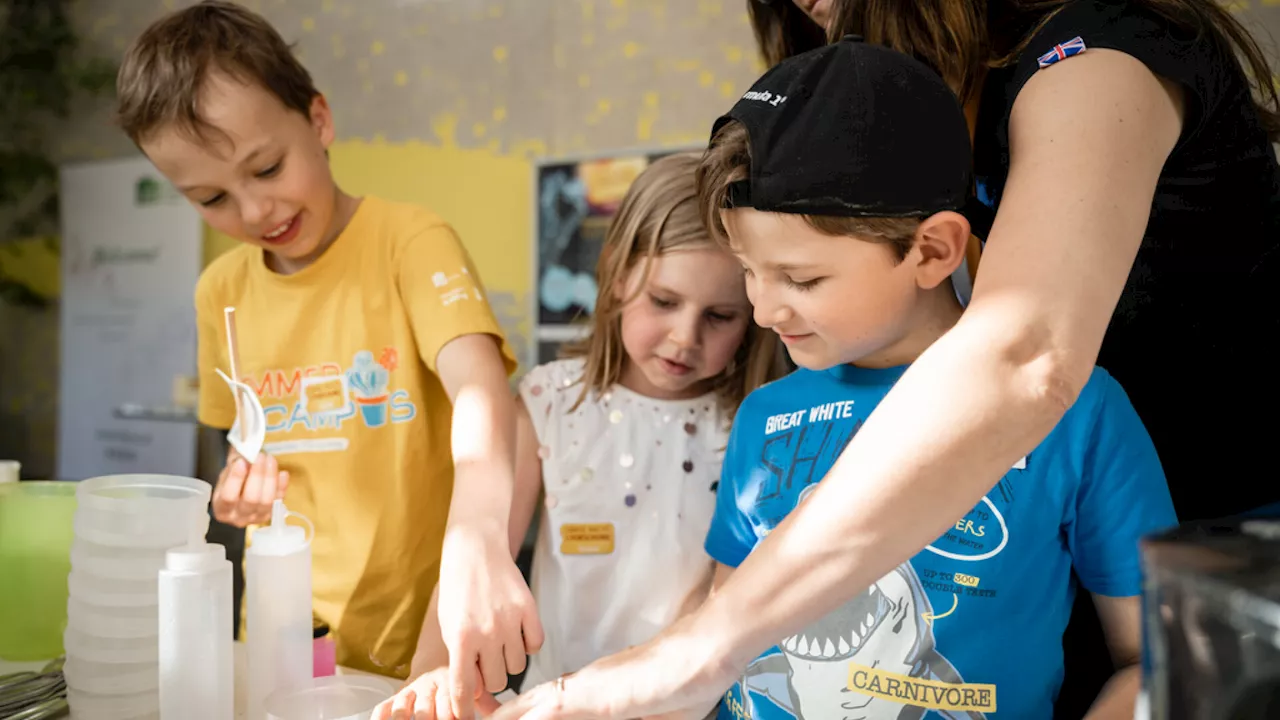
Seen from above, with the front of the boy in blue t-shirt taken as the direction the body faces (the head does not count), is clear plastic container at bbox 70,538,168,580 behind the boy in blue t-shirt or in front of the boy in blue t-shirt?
in front

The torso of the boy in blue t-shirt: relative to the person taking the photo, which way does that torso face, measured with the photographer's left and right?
facing the viewer and to the left of the viewer

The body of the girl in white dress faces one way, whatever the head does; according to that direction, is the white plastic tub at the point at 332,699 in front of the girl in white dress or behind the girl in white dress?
in front

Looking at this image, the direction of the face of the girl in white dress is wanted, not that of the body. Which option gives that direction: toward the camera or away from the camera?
toward the camera

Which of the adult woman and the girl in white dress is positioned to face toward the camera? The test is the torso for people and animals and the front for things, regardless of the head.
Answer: the girl in white dress

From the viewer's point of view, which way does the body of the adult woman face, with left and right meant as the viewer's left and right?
facing to the left of the viewer

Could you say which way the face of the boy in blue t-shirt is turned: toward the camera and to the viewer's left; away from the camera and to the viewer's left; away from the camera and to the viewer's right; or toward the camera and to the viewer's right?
toward the camera and to the viewer's left

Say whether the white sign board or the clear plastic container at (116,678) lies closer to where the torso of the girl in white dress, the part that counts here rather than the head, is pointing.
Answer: the clear plastic container

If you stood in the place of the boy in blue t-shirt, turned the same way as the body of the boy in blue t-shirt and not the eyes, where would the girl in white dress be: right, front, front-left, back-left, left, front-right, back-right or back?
right

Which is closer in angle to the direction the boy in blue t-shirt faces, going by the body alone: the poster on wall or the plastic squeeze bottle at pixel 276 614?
the plastic squeeze bottle

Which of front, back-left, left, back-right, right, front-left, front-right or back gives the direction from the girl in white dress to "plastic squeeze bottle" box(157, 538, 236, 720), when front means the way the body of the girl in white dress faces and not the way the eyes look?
front-right

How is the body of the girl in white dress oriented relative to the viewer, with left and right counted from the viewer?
facing the viewer

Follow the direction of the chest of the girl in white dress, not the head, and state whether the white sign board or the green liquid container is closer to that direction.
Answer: the green liquid container

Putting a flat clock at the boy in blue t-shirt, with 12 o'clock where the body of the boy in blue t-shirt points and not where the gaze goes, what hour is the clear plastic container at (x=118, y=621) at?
The clear plastic container is roughly at 1 o'clock from the boy in blue t-shirt.
